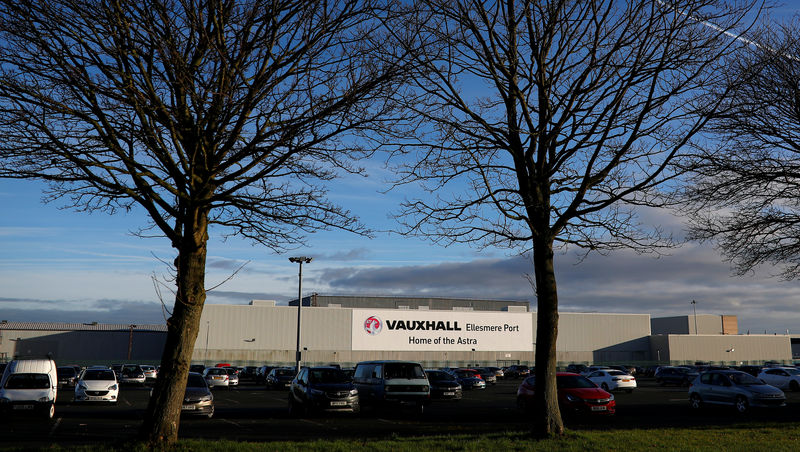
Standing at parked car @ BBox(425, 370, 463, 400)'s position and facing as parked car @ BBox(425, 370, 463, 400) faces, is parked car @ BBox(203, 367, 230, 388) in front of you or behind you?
behind

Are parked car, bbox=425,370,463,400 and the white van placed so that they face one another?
no

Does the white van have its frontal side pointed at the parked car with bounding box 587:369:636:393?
no

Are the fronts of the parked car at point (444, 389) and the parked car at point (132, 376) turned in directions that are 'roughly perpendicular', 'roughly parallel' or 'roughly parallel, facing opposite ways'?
roughly parallel

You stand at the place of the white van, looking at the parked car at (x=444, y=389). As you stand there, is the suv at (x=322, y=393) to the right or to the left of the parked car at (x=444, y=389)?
right

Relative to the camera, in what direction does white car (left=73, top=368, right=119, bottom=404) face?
facing the viewer

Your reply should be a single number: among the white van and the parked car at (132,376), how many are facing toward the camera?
2

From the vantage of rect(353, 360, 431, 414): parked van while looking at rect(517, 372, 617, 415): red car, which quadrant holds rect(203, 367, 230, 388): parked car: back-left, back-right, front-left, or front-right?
back-left

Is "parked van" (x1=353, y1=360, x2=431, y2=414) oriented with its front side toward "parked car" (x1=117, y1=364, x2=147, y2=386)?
no

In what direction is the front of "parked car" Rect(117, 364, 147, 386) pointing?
toward the camera

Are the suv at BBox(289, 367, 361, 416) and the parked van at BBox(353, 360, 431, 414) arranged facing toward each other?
no

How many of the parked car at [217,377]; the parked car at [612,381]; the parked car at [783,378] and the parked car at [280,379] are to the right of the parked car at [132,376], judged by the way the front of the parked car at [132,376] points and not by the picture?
0

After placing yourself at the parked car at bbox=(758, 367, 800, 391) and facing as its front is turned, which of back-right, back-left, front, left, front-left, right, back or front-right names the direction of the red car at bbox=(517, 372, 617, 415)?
front-right

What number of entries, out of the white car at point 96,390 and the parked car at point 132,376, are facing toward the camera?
2

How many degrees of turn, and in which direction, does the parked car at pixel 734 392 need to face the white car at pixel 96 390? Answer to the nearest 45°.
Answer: approximately 135° to its right

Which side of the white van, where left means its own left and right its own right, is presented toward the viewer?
front

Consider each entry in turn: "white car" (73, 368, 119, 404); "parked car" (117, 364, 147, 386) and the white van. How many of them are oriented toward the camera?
3

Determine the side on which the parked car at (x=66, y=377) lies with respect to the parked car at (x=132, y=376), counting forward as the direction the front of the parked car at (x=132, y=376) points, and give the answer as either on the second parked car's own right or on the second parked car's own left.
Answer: on the second parked car's own right

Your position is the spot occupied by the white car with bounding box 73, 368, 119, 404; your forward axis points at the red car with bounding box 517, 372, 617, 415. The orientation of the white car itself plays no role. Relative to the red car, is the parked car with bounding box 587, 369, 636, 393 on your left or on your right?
left

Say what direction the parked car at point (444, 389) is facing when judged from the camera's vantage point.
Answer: facing the viewer and to the right of the viewer

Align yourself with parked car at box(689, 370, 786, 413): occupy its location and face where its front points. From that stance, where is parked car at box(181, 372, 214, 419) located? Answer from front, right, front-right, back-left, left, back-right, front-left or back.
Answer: right

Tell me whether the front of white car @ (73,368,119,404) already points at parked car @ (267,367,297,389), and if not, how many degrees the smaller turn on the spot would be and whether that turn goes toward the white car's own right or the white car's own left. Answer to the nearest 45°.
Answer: approximately 135° to the white car's own left
